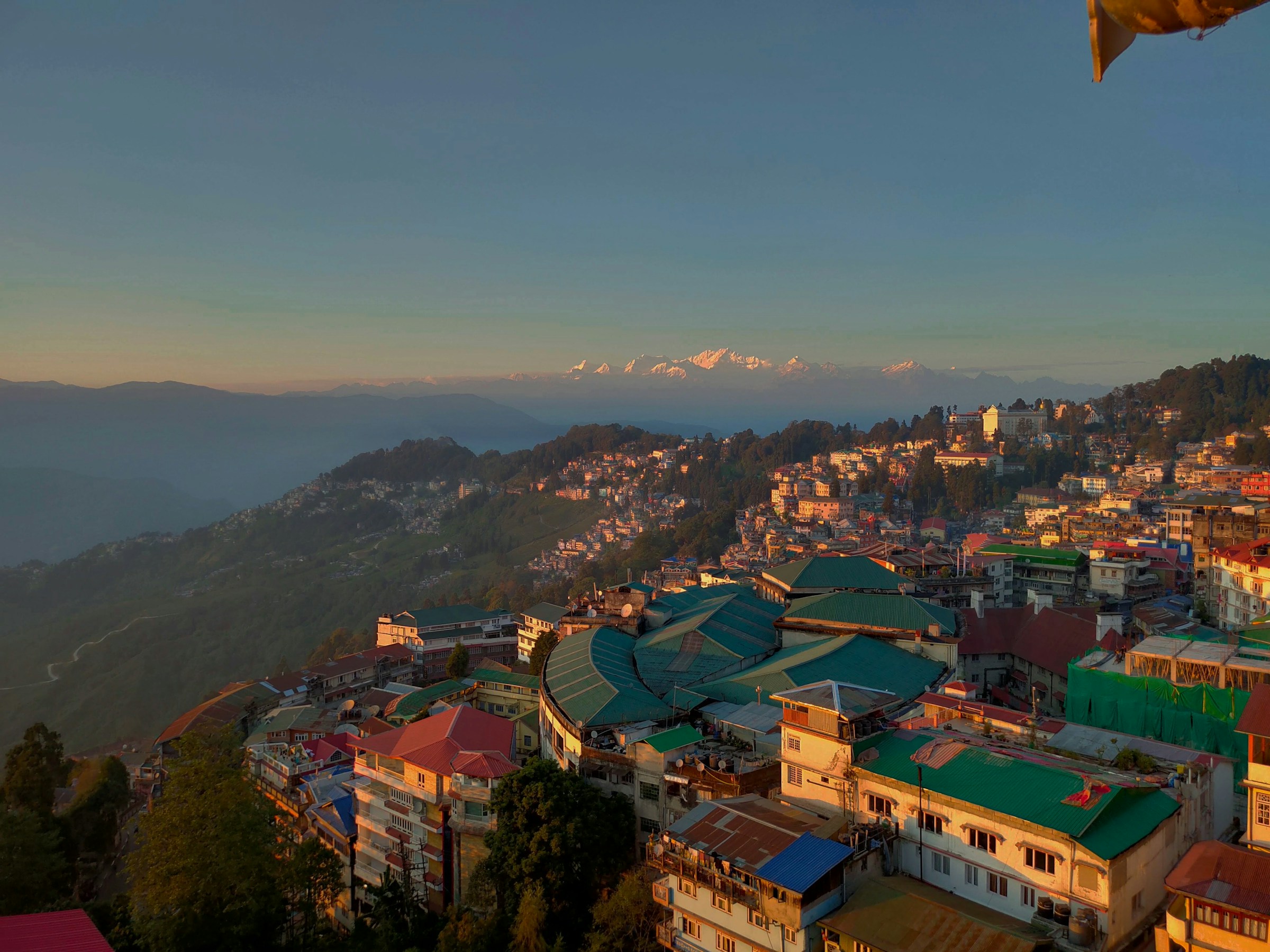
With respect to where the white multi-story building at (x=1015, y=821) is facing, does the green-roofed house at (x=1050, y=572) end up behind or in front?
behind

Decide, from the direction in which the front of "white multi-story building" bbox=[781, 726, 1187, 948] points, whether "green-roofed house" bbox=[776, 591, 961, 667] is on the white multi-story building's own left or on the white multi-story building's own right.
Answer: on the white multi-story building's own right

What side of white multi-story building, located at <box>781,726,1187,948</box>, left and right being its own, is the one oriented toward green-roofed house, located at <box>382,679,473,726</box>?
right

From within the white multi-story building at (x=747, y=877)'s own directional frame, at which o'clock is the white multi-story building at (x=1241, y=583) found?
the white multi-story building at (x=1241, y=583) is roughly at 6 o'clock from the white multi-story building at (x=747, y=877).

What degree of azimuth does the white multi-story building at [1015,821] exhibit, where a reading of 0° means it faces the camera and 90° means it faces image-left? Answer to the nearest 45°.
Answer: approximately 45°

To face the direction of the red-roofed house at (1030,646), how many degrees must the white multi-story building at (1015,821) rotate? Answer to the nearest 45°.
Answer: approximately 135° to its right

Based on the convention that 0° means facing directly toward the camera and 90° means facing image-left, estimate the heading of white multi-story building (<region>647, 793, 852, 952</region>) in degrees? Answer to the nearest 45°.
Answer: approximately 45°

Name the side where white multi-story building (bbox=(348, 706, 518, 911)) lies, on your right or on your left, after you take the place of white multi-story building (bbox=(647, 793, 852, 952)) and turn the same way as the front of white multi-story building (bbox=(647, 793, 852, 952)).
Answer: on your right

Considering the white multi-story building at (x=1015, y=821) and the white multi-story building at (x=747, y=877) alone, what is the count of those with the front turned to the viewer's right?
0

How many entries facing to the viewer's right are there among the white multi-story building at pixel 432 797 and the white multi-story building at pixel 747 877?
0

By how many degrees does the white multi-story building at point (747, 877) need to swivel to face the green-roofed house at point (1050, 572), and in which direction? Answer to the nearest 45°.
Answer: approximately 180°

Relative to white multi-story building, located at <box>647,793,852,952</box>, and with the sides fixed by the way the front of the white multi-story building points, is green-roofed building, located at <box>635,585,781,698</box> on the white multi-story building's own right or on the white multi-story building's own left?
on the white multi-story building's own right

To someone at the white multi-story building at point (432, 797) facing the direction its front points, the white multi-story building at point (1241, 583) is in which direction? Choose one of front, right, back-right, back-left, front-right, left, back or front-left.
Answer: back-left
